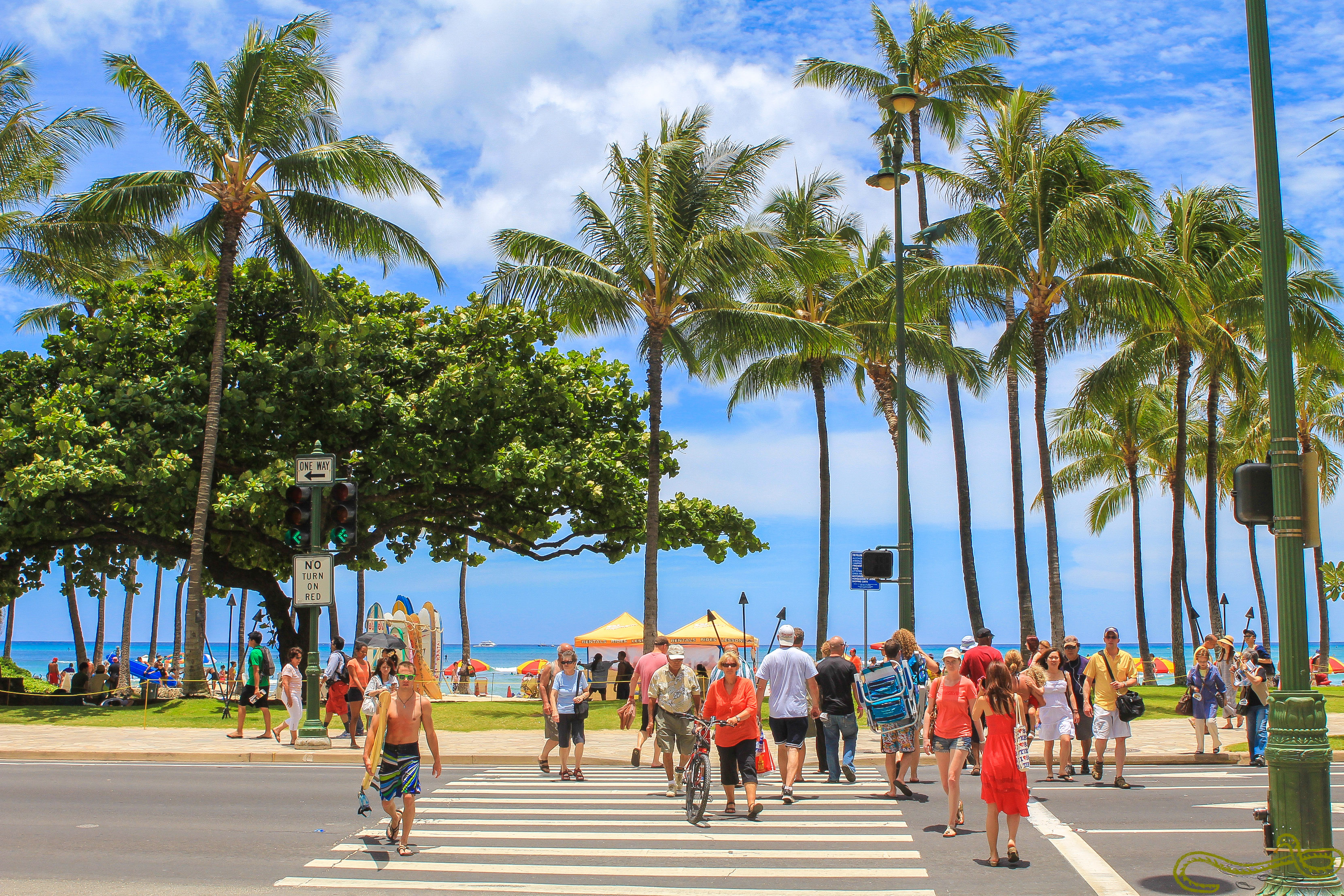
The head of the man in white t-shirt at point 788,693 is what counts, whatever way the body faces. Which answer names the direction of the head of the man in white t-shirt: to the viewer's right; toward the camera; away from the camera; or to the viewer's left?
away from the camera

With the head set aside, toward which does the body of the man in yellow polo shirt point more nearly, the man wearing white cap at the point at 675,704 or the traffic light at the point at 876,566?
the man wearing white cap

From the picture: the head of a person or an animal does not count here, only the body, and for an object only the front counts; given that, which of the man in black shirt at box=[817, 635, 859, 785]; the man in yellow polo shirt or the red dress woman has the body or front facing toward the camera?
the man in yellow polo shirt

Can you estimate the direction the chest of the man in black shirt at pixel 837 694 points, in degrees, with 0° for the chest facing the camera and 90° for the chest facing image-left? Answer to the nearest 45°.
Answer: approximately 180°

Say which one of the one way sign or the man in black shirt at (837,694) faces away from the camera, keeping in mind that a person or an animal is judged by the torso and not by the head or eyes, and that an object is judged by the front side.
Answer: the man in black shirt

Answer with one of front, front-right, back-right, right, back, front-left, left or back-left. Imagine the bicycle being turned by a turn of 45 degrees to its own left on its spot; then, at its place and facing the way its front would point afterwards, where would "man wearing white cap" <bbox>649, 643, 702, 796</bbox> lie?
back-left

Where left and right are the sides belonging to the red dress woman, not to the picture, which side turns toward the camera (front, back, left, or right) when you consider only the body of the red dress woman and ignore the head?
back

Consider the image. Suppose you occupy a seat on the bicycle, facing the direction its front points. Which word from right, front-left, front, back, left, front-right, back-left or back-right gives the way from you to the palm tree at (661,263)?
back

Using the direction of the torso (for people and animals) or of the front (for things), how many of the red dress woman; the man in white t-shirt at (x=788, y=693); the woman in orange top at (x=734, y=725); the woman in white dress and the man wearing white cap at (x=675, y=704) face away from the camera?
2
